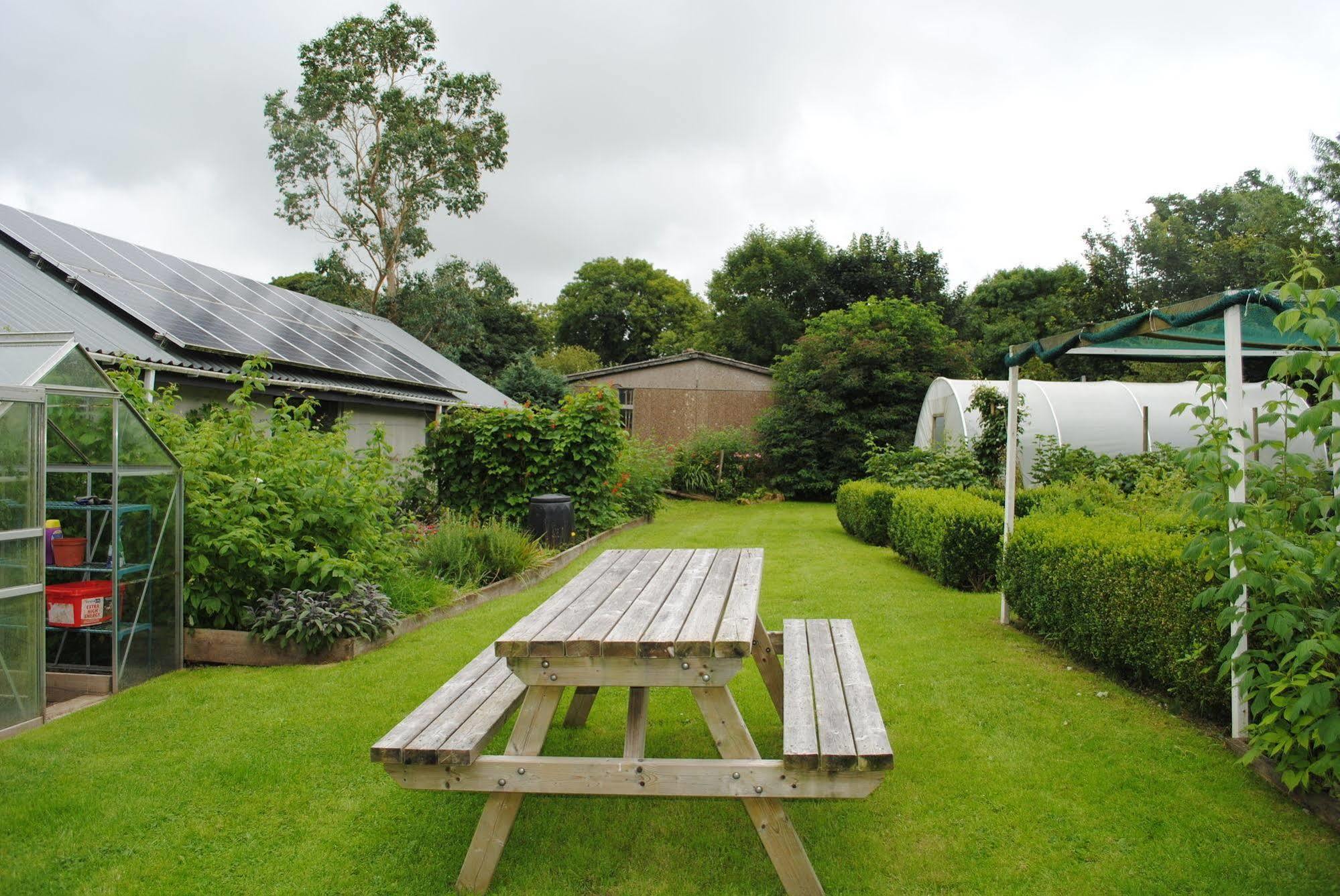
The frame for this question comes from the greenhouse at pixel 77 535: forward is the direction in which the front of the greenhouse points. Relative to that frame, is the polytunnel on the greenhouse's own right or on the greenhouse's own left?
on the greenhouse's own left

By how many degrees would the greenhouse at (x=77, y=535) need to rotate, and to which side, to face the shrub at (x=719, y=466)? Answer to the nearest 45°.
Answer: approximately 90° to its left

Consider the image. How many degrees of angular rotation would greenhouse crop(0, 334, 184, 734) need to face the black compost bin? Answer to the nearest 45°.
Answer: approximately 90° to its left

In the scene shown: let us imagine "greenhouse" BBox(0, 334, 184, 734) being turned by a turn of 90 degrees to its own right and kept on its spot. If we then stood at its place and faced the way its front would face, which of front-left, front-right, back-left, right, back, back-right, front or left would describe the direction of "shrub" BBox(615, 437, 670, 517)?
back

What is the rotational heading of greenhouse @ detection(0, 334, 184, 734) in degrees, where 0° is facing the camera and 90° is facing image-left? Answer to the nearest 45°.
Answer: approximately 315°

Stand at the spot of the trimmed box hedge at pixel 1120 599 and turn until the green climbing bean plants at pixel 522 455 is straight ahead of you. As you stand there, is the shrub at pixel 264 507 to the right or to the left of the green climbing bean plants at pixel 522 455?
left

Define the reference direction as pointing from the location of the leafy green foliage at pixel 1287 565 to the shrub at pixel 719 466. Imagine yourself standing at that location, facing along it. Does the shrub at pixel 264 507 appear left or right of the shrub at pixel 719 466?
left
